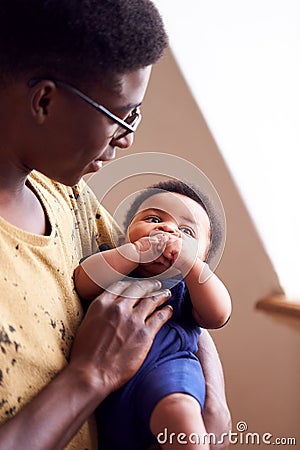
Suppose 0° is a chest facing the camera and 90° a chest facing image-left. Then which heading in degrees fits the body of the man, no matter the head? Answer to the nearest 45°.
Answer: approximately 315°

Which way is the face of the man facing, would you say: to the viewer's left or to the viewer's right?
to the viewer's right
